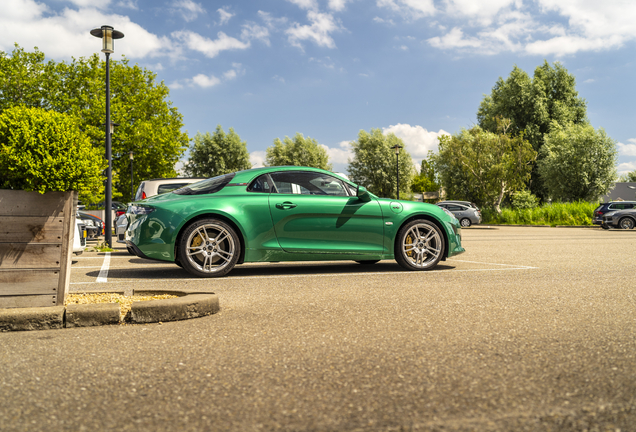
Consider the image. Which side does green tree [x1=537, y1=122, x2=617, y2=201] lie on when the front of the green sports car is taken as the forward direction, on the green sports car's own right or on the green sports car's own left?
on the green sports car's own left

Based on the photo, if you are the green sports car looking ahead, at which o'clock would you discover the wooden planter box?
The wooden planter box is roughly at 4 o'clock from the green sports car.

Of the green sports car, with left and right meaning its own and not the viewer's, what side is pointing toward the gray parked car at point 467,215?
left

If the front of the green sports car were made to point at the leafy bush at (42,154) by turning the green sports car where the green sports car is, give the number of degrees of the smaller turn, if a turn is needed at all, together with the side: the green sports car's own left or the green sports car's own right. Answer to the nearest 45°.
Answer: approximately 135° to the green sports car's own right

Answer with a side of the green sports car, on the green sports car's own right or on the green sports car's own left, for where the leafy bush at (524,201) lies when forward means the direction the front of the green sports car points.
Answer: on the green sports car's own left

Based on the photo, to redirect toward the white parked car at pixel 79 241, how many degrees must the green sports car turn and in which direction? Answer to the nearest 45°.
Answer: approximately 135° to its left

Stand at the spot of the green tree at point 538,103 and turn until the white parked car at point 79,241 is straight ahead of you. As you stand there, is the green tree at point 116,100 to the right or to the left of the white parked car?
right

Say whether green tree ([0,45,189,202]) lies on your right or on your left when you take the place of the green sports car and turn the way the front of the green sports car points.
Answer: on your left

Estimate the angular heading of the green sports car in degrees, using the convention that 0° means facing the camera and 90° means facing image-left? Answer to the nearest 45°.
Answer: approximately 270°

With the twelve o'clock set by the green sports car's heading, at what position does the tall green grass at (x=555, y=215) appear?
The tall green grass is roughly at 10 o'clock from the green sports car.

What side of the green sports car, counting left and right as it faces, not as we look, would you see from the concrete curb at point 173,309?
right

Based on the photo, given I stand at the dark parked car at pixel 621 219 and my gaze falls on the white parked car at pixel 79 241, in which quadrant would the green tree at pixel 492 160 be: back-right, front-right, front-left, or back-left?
back-right

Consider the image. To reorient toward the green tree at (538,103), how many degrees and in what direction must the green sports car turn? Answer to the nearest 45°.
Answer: approximately 45° to its left

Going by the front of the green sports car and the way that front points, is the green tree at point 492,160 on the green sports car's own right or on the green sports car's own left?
on the green sports car's own left
